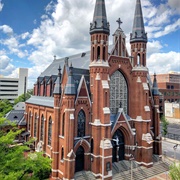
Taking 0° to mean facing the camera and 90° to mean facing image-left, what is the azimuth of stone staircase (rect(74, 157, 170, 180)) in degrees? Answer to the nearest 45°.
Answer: approximately 315°

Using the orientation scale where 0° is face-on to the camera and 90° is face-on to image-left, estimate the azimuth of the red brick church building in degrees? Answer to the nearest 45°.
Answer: approximately 315°
